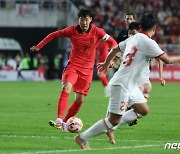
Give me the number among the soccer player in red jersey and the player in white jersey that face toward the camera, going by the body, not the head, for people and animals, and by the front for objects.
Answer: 1

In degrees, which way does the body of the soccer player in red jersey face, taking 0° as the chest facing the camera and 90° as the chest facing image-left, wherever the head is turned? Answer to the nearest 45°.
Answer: approximately 0°

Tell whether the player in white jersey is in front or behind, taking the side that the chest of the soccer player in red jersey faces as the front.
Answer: in front

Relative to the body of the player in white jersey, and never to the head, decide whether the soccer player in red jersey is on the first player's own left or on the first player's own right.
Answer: on the first player's own left
